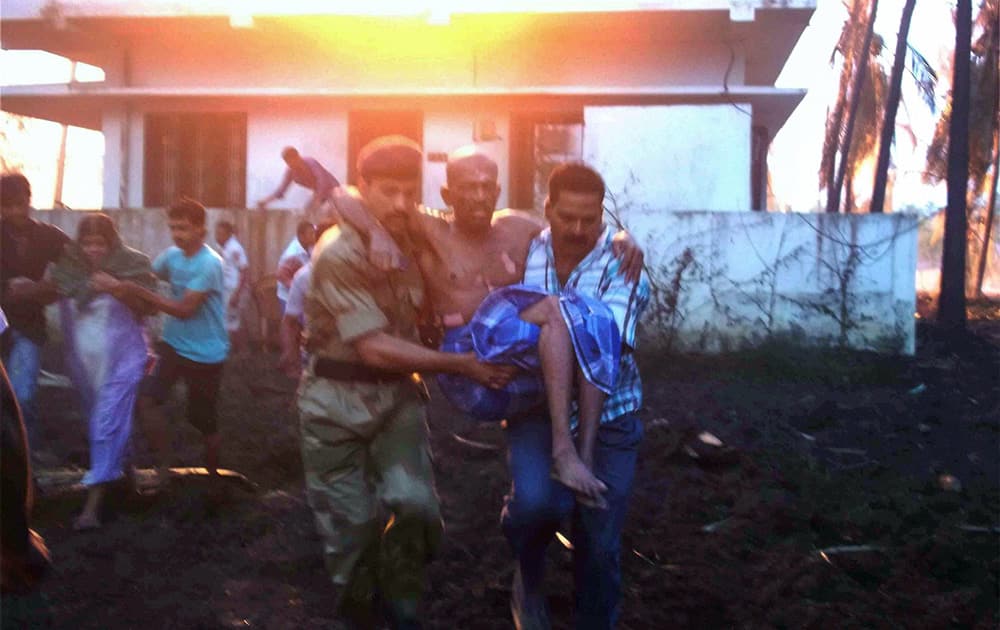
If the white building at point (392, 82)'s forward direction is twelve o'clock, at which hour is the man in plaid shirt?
The man in plaid shirt is roughly at 12 o'clock from the white building.

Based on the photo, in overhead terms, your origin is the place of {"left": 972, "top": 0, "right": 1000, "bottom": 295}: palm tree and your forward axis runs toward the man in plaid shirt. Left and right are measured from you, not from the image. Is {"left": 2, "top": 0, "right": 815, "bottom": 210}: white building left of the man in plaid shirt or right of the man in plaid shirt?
right

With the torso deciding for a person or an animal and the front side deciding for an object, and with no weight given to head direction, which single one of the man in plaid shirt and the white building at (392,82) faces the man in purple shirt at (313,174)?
the white building

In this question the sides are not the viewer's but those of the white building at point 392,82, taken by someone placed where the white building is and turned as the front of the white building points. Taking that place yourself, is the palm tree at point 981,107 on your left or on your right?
on your left

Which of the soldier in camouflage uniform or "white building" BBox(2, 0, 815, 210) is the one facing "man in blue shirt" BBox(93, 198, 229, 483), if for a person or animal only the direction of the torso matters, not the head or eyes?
the white building

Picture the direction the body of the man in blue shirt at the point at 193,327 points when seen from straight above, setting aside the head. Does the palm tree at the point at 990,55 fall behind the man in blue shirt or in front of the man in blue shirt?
behind

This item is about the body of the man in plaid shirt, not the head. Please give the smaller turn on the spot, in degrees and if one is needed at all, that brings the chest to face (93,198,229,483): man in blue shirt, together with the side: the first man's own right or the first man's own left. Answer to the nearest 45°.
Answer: approximately 90° to the first man's own right

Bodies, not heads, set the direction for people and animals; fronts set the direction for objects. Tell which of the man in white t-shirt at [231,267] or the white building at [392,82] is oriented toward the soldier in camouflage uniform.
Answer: the white building

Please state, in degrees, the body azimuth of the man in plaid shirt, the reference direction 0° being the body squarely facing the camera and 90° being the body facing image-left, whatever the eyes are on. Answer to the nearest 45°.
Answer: approximately 45°

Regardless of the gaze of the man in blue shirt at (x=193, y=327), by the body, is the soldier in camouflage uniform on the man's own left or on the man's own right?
on the man's own left
